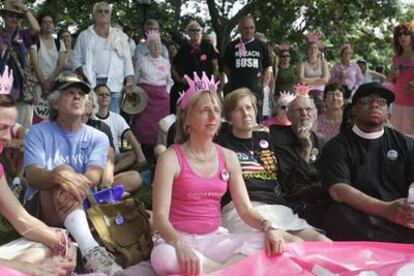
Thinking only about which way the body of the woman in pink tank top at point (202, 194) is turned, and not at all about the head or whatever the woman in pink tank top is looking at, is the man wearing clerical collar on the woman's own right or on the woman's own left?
on the woman's own left

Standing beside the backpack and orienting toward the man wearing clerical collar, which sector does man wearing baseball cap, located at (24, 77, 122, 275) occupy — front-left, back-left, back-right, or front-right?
back-left

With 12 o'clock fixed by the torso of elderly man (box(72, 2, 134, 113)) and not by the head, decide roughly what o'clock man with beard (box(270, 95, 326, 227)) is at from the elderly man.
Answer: The man with beard is roughly at 11 o'clock from the elderly man.

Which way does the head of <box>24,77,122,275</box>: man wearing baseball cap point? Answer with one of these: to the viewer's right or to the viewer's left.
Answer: to the viewer's right

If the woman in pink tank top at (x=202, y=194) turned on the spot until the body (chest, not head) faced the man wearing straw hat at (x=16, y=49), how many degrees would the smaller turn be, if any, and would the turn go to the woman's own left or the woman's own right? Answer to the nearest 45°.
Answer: approximately 180°
